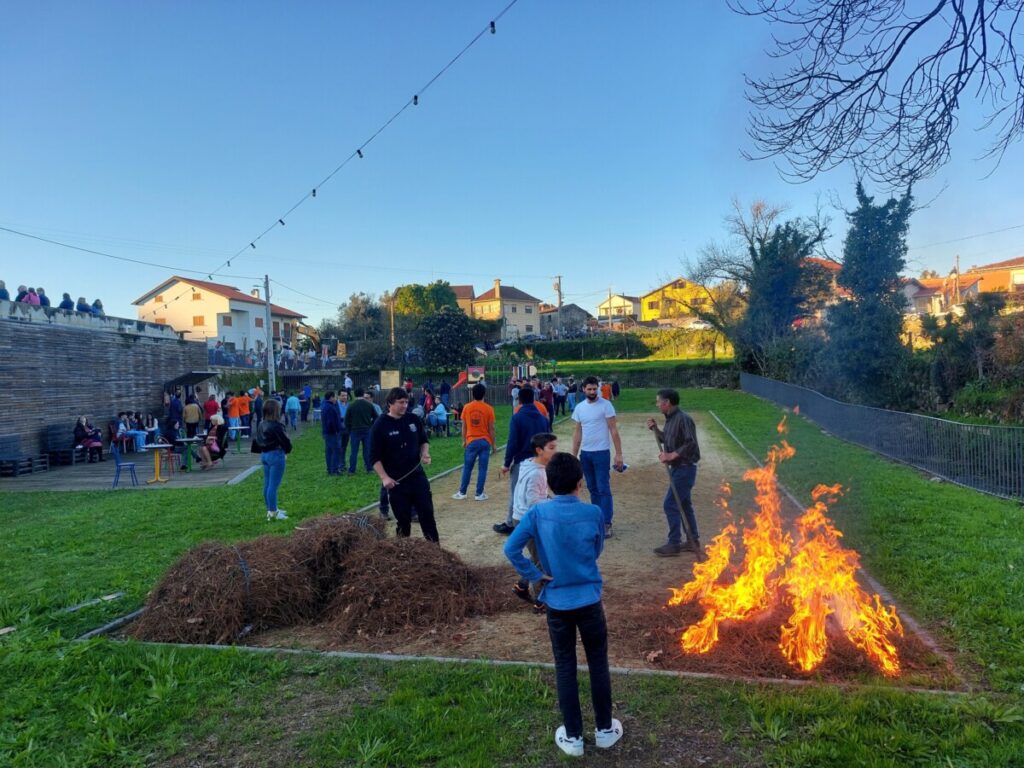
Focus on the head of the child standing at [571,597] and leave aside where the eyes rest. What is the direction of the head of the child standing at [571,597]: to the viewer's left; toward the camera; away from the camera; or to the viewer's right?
away from the camera

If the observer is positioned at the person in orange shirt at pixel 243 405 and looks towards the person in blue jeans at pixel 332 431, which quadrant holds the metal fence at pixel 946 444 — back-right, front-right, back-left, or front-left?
front-left

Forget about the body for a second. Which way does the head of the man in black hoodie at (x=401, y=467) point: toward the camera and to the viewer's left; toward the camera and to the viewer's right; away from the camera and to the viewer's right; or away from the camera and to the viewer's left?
toward the camera and to the viewer's right

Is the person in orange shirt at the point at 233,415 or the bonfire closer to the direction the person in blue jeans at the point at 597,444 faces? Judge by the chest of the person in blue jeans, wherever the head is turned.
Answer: the bonfire

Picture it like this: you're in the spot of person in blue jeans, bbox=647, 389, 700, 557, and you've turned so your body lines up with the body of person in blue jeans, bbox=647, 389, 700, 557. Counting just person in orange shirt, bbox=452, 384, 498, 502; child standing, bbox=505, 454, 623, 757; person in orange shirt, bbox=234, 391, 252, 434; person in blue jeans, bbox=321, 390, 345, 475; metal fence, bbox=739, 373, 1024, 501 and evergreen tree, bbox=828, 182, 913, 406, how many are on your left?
1

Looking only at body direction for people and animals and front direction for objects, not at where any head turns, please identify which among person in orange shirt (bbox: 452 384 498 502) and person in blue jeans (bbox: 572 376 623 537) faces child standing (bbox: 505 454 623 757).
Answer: the person in blue jeans

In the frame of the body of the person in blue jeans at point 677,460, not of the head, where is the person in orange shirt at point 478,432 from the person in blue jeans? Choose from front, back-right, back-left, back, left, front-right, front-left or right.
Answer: front-right

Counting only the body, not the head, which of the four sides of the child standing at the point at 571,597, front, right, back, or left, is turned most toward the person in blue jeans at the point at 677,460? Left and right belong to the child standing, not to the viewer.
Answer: front

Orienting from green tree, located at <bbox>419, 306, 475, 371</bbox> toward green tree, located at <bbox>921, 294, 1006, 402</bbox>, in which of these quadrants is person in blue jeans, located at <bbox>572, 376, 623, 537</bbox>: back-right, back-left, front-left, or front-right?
front-right

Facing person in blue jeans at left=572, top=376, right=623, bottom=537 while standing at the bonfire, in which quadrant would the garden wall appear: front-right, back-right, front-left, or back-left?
front-left

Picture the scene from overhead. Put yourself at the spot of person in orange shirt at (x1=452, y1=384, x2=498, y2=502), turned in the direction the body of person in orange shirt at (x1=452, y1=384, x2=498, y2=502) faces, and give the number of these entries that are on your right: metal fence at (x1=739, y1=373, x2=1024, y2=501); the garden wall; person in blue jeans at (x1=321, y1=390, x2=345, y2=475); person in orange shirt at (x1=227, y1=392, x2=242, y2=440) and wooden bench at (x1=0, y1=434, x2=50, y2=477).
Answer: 1

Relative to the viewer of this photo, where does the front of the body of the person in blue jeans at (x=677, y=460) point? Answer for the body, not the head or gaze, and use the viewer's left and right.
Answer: facing to the left of the viewer

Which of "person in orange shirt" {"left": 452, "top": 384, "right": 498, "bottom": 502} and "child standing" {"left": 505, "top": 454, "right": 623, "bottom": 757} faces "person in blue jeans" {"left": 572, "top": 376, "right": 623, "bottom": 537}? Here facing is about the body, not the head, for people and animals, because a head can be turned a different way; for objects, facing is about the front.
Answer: the child standing

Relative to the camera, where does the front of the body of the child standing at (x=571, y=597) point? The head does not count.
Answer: away from the camera

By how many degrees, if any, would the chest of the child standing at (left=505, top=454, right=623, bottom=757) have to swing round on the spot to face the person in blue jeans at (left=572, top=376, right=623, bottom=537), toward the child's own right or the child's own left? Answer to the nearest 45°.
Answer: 0° — they already face them

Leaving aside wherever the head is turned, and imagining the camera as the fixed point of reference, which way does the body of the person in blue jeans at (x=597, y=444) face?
toward the camera

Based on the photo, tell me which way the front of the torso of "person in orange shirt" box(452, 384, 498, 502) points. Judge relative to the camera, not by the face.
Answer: away from the camera

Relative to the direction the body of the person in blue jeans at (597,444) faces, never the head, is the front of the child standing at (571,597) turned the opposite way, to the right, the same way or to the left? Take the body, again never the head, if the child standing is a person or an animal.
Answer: the opposite way

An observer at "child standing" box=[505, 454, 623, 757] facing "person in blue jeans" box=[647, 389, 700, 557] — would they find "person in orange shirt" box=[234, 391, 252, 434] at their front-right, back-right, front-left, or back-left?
front-left

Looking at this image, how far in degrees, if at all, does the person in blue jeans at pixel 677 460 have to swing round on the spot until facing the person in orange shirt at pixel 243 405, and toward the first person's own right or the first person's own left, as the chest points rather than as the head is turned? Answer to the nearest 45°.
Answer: approximately 45° to the first person's own right

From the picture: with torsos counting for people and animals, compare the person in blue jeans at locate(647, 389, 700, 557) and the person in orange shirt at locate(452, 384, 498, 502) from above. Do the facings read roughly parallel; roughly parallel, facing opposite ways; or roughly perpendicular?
roughly perpendicular

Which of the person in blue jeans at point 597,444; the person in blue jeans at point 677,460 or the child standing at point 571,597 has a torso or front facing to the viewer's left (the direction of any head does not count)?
the person in blue jeans at point 677,460
